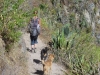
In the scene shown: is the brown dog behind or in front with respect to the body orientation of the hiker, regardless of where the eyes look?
behind

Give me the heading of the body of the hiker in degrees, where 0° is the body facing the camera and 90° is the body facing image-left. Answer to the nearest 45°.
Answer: approximately 180°
